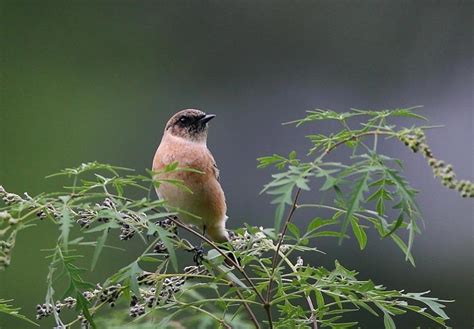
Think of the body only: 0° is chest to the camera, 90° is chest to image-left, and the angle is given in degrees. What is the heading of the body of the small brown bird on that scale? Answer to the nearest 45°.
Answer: approximately 45°

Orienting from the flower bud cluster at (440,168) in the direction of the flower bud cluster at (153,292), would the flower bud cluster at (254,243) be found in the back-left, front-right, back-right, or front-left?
front-right

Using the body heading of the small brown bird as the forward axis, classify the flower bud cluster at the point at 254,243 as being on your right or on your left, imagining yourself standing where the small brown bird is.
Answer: on your left

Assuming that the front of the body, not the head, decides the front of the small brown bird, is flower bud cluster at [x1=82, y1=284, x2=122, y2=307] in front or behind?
in front

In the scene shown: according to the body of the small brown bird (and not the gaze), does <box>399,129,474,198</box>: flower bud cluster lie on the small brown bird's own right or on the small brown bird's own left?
on the small brown bird's own left
